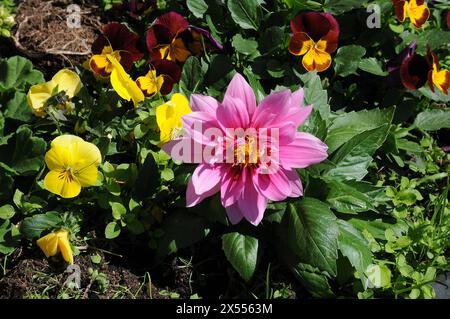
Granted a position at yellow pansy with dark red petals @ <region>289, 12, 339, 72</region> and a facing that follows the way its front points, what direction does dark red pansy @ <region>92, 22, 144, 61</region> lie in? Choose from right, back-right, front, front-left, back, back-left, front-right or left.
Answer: right

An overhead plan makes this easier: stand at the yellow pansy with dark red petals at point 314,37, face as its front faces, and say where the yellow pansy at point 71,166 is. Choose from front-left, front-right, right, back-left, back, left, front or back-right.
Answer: front-right

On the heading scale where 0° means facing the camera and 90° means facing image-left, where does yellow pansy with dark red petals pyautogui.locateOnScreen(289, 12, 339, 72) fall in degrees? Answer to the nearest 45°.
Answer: approximately 0°

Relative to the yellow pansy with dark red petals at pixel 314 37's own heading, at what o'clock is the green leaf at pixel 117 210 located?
The green leaf is roughly at 1 o'clock from the yellow pansy with dark red petals.

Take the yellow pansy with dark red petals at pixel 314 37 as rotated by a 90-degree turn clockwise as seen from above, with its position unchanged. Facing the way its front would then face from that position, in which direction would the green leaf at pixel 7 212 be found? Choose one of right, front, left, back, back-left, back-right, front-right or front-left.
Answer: front-left

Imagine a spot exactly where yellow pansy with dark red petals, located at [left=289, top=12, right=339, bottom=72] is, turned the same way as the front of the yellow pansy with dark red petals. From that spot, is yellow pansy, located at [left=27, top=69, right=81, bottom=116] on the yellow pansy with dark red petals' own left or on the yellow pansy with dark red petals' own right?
on the yellow pansy with dark red petals' own right

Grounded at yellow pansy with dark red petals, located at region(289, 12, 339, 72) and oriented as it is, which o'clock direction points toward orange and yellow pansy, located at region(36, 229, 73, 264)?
The orange and yellow pansy is roughly at 1 o'clock from the yellow pansy with dark red petals.

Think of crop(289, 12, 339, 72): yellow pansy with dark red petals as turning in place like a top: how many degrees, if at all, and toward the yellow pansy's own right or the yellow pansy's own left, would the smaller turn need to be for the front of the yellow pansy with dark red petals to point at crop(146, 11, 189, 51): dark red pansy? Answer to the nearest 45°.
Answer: approximately 90° to the yellow pansy's own right

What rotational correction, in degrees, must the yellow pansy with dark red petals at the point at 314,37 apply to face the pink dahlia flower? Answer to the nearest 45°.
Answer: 0° — it already faces it
